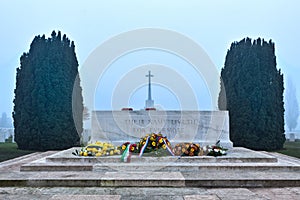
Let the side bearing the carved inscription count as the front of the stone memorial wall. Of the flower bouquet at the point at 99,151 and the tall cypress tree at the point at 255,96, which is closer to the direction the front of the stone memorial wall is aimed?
the flower bouquet

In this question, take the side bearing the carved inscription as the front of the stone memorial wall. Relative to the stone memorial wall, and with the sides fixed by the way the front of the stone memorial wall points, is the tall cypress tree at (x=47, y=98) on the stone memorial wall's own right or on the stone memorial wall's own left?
on the stone memorial wall's own right

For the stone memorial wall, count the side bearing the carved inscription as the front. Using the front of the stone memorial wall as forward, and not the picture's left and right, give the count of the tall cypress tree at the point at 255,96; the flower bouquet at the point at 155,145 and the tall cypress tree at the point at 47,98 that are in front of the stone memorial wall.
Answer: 1

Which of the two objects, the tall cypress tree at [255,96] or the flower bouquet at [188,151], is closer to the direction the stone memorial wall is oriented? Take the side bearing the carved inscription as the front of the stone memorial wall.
the flower bouquet

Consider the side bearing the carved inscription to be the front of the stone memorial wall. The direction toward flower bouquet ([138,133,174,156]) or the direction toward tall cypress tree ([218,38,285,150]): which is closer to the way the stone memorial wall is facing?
the flower bouquet

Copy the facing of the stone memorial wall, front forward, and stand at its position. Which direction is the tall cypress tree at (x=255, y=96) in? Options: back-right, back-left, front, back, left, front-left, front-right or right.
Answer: back-left

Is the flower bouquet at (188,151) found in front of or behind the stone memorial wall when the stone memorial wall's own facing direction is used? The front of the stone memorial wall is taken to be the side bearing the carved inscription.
in front

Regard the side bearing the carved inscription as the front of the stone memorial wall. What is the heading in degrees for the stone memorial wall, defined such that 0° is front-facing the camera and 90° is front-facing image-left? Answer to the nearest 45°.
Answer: approximately 0°

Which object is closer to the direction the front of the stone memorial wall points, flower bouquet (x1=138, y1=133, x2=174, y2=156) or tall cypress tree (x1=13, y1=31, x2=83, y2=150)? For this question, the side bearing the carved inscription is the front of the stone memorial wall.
the flower bouquet

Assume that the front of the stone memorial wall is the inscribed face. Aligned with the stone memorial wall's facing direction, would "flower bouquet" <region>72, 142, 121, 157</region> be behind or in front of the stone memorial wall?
in front

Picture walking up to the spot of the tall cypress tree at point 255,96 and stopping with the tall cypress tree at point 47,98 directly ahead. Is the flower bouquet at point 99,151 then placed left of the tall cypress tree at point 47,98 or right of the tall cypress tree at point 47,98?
left

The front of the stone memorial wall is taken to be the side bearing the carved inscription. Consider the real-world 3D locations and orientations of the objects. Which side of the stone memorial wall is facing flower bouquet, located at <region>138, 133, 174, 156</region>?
front

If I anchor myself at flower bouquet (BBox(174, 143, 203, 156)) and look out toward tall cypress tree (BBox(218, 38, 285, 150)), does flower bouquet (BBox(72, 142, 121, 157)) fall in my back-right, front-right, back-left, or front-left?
back-left
